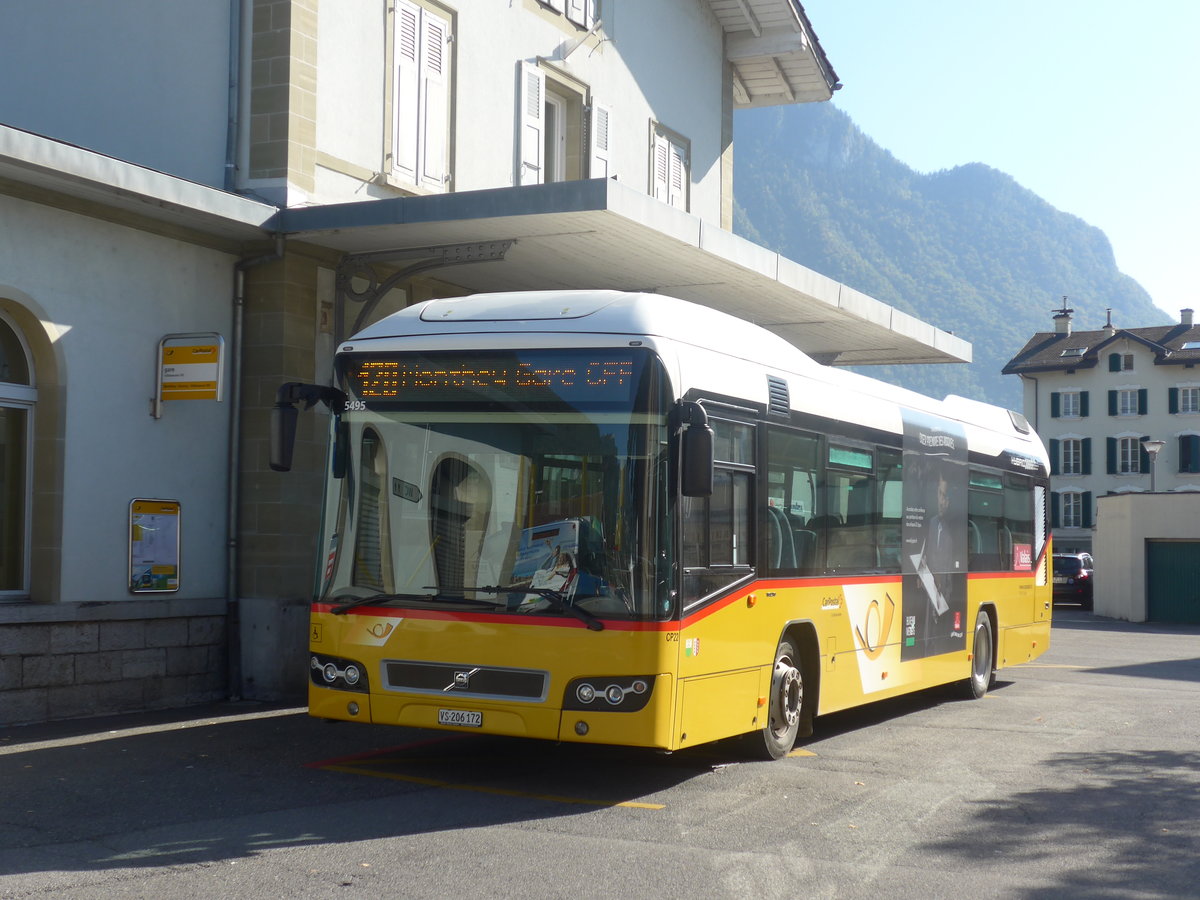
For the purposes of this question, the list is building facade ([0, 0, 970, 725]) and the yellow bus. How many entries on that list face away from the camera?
0

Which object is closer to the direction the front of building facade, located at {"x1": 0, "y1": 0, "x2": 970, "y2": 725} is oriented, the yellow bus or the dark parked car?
the yellow bus

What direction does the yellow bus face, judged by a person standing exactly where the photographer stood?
facing the viewer and to the left of the viewer

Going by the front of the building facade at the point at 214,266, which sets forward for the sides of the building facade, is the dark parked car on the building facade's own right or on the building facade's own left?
on the building facade's own left

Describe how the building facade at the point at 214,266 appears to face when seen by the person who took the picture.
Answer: facing the viewer and to the right of the viewer

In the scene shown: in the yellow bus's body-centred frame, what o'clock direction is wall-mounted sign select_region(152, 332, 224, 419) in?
The wall-mounted sign is roughly at 1 o'clock from the yellow bus.

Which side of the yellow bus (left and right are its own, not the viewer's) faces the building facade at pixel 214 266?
right

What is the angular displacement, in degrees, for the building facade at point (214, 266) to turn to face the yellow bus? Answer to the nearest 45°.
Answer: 0° — it already faces it

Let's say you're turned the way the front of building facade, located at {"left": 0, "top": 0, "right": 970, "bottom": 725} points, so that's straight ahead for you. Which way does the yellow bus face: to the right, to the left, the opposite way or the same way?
to the right

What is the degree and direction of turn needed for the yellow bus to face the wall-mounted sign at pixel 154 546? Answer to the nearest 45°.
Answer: approximately 90° to its right
